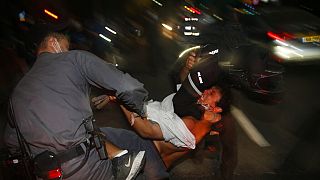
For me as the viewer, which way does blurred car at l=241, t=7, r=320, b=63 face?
facing away from the viewer and to the left of the viewer
